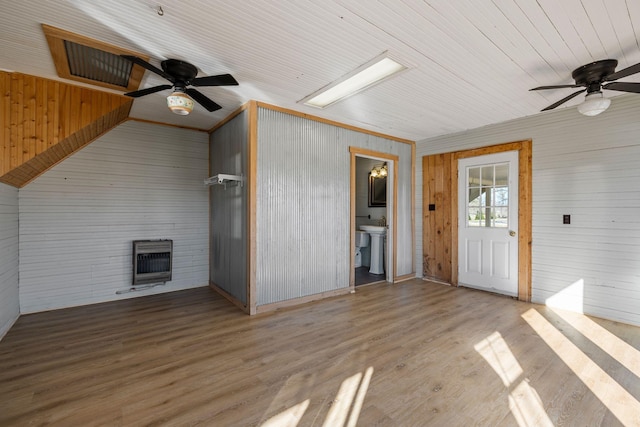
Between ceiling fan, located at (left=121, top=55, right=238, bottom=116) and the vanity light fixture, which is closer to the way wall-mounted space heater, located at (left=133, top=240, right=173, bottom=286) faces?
the ceiling fan

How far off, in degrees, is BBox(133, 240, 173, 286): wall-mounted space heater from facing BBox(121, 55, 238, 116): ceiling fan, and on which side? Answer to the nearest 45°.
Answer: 0° — it already faces it

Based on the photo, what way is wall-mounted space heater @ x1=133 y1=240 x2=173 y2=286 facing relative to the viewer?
toward the camera

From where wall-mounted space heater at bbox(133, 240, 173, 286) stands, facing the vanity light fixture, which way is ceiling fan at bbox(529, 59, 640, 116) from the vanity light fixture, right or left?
right

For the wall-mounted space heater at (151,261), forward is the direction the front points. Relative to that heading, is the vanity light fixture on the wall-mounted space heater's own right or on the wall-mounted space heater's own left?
on the wall-mounted space heater's own left

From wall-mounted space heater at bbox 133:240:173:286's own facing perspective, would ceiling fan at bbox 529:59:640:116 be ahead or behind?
ahead

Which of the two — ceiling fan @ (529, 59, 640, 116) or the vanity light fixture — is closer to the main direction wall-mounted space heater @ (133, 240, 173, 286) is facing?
the ceiling fan

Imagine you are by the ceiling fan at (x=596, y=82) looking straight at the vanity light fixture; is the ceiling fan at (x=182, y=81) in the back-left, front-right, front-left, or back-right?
front-left

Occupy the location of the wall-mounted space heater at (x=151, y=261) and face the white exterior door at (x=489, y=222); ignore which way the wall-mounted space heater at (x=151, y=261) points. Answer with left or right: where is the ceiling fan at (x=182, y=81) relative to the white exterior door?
right

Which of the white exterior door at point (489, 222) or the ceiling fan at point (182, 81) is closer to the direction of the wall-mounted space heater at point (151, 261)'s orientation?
the ceiling fan

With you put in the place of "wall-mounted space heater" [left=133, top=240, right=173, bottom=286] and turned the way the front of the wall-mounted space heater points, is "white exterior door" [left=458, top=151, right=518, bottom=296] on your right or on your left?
on your left
